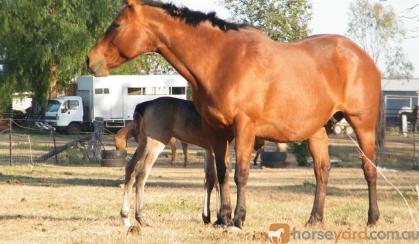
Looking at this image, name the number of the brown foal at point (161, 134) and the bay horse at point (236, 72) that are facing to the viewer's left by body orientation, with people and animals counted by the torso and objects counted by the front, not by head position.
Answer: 1

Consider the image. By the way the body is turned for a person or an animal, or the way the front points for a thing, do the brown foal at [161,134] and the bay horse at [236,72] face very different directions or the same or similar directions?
very different directions

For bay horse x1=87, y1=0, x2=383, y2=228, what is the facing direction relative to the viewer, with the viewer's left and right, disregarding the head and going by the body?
facing to the left of the viewer

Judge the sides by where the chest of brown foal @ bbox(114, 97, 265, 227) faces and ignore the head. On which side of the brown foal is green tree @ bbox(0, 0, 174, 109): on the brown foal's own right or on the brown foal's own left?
on the brown foal's own left

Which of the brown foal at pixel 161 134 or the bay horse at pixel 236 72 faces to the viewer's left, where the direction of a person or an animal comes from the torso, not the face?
the bay horse at pixel 236 72

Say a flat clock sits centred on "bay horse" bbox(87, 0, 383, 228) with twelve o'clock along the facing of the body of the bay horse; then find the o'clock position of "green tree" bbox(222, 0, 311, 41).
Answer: The green tree is roughly at 3 o'clock from the bay horse.

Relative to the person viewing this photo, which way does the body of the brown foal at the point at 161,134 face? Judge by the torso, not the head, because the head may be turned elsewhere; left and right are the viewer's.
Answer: facing to the right of the viewer

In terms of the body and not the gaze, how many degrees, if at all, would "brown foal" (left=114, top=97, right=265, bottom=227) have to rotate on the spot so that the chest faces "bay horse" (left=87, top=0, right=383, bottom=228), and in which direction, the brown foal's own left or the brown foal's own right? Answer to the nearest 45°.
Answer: approximately 45° to the brown foal's own right

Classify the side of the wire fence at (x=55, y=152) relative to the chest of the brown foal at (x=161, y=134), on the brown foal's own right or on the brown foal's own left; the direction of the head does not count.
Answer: on the brown foal's own left

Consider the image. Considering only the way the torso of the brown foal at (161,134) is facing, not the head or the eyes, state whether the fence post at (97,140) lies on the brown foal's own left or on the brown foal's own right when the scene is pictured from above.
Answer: on the brown foal's own left

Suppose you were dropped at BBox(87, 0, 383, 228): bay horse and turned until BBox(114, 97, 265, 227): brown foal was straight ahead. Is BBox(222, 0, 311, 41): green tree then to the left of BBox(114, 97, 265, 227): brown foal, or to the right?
right
